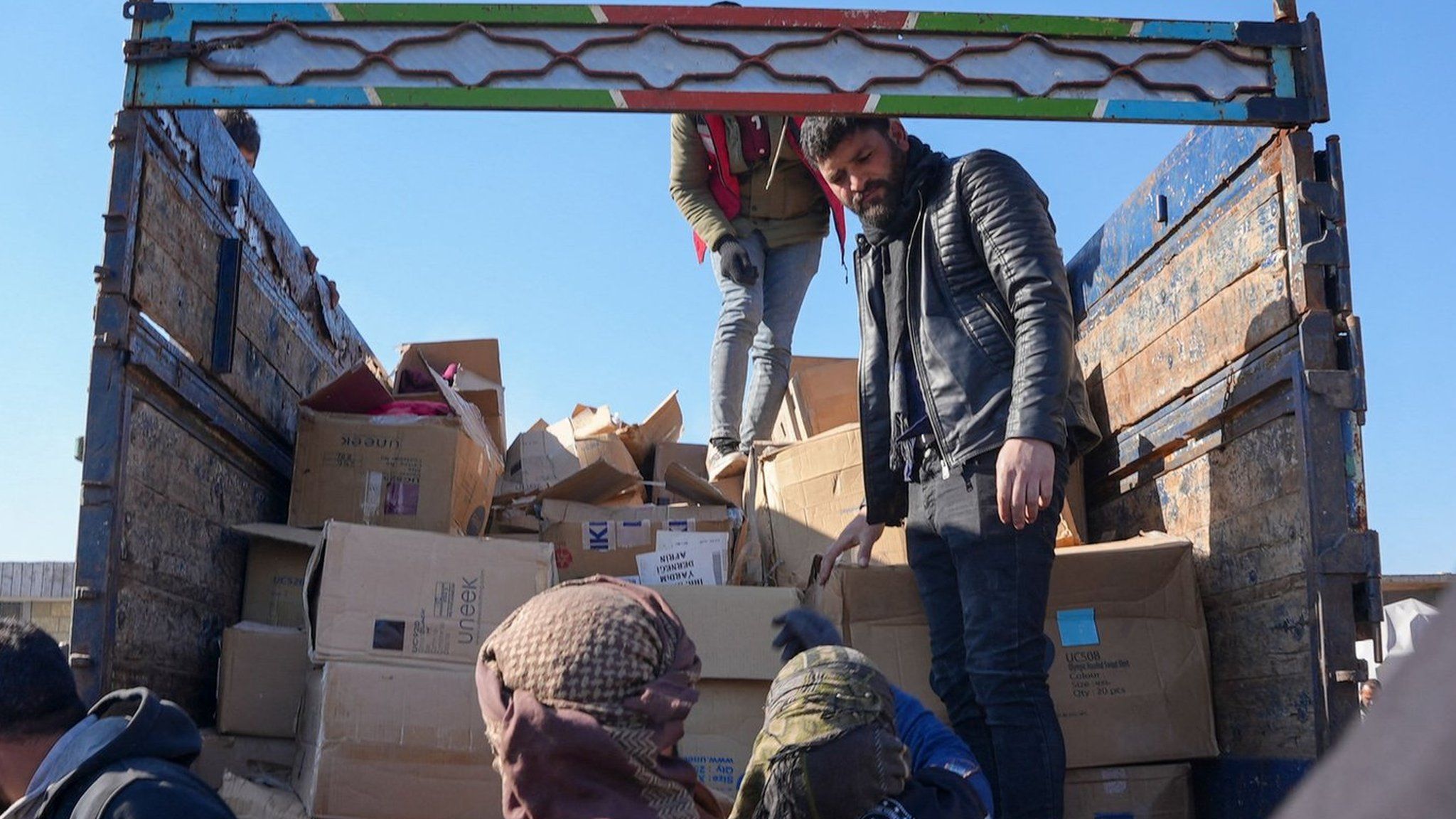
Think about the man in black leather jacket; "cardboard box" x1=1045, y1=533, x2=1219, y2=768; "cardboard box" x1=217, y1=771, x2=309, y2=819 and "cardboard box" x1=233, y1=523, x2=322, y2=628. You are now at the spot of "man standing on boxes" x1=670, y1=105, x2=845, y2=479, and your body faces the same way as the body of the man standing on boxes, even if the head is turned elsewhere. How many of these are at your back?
0

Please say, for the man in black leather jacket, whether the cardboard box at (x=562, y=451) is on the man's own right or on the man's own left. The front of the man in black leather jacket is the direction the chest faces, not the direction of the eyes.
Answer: on the man's own right

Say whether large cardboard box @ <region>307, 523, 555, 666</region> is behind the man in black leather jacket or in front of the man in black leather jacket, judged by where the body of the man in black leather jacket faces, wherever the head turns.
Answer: in front

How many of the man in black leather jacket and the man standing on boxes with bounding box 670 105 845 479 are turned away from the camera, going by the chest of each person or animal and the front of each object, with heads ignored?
0

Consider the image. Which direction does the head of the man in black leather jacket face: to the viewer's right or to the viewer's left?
to the viewer's left

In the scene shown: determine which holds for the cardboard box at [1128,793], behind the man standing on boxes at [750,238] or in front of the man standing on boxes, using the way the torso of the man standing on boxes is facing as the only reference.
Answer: in front

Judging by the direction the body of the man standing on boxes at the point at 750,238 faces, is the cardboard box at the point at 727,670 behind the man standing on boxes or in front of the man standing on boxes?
in front

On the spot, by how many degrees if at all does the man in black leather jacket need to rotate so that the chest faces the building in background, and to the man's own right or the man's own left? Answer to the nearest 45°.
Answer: approximately 90° to the man's own right

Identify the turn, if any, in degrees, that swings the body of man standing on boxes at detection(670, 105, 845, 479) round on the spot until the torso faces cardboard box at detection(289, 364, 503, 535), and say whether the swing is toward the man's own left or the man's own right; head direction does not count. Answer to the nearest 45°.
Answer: approximately 45° to the man's own right

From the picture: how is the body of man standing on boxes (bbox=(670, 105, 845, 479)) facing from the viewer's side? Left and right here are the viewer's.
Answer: facing the viewer

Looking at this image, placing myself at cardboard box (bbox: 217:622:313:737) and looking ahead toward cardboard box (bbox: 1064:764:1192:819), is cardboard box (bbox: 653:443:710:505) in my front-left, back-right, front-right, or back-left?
front-left

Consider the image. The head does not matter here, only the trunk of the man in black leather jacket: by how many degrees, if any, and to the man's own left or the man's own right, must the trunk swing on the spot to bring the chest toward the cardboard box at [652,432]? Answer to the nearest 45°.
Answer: approximately 90° to the man's own right

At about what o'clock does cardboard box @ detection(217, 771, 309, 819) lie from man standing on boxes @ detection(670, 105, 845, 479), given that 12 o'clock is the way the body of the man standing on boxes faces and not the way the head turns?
The cardboard box is roughly at 1 o'clock from the man standing on boxes.

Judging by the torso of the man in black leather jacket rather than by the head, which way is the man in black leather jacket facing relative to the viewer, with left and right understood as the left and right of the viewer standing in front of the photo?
facing the viewer and to the left of the viewer

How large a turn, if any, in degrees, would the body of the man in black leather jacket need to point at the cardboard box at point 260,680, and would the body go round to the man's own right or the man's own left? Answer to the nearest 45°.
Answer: approximately 45° to the man's own right
